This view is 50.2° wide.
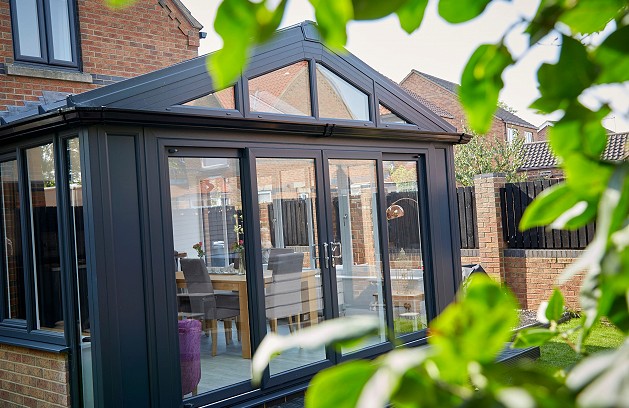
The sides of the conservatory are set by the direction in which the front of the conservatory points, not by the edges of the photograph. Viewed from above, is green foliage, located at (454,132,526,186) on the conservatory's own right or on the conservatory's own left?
on the conservatory's own left

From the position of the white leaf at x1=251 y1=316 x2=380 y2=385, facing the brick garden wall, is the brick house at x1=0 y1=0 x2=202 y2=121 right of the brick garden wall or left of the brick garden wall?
left

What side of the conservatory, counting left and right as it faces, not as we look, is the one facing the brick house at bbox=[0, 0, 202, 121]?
back

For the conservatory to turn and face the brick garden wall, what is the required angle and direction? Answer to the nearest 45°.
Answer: approximately 90° to its left

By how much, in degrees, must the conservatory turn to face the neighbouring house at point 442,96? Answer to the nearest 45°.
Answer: approximately 135° to its left

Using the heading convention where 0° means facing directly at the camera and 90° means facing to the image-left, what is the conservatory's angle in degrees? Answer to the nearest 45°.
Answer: approximately 315°

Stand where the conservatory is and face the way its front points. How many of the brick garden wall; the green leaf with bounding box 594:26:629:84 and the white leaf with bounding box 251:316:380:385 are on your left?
1

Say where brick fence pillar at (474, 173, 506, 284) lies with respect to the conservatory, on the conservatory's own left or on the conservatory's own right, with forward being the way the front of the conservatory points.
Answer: on the conservatory's own left

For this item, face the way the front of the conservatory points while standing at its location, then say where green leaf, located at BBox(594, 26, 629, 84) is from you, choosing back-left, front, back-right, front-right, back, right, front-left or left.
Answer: front-right

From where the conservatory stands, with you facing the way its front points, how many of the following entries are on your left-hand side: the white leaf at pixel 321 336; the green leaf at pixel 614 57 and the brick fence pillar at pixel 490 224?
1

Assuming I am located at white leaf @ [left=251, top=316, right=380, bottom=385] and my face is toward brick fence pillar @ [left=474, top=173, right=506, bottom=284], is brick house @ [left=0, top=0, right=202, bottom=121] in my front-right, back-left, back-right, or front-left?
front-left
